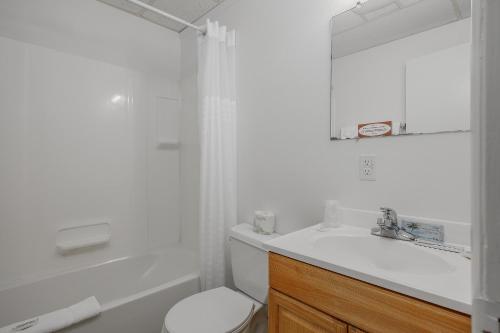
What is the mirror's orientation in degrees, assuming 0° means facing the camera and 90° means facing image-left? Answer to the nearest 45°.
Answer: approximately 45°

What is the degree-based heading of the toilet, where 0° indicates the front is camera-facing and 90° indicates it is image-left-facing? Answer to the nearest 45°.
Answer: approximately 45°

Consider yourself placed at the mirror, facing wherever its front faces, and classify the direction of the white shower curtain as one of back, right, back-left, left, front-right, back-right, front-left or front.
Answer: front-right

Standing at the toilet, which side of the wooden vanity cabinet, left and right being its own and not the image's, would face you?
right

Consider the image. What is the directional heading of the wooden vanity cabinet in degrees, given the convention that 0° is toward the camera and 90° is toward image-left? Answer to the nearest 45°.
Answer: approximately 45°

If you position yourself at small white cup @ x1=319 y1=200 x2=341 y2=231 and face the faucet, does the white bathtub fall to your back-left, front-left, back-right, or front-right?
back-right

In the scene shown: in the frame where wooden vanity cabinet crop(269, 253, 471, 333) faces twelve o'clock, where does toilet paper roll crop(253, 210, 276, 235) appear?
The toilet paper roll is roughly at 3 o'clock from the wooden vanity cabinet.

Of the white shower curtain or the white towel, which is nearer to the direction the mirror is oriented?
the white towel

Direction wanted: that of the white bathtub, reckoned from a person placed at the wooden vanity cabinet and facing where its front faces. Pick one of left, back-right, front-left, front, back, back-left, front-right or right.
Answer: front-right
